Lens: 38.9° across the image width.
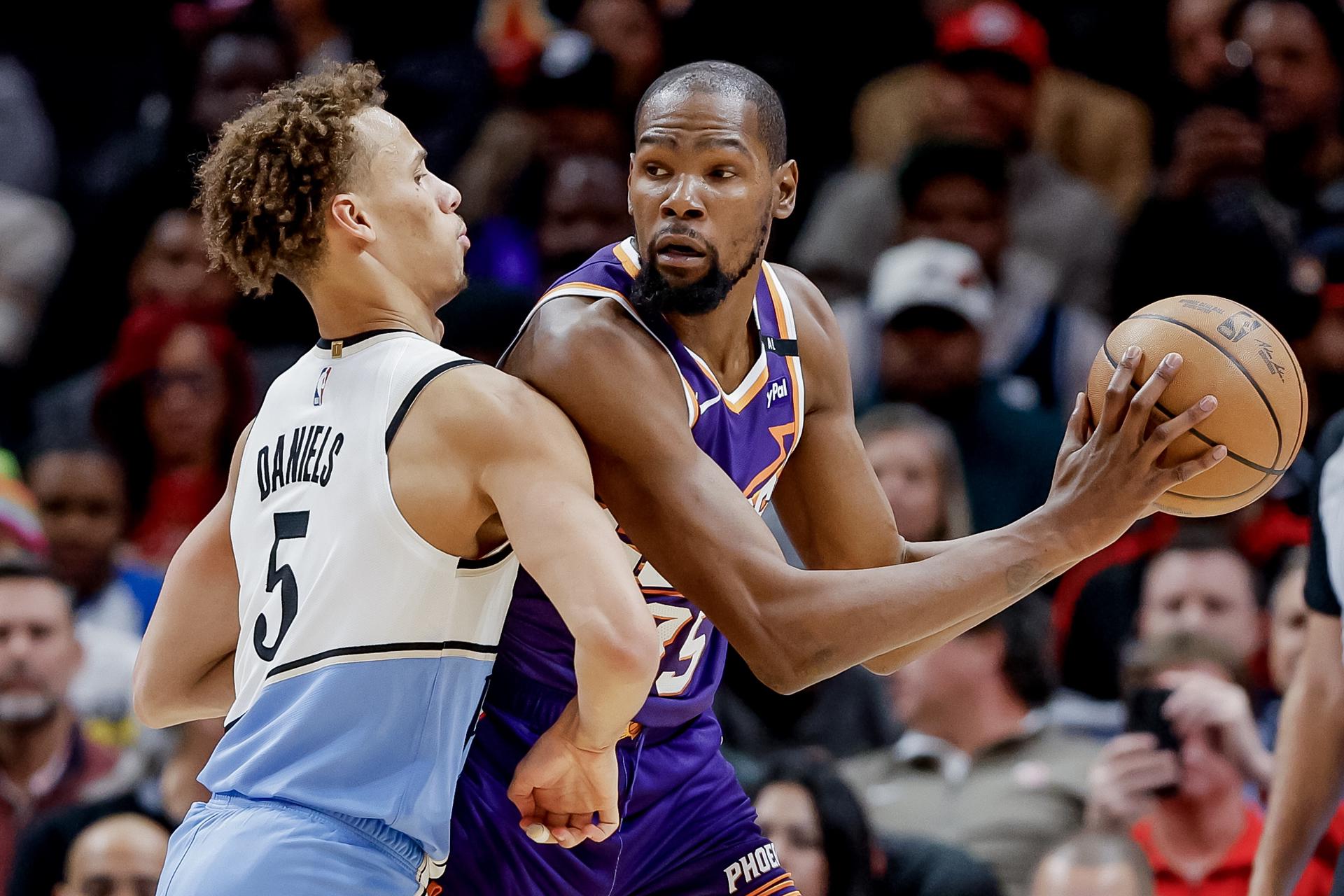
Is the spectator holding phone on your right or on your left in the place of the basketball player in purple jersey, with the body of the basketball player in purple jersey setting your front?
on your left

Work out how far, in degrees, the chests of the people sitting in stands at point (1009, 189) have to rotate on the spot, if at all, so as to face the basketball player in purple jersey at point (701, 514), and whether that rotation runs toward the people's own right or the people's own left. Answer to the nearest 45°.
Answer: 0° — they already face them

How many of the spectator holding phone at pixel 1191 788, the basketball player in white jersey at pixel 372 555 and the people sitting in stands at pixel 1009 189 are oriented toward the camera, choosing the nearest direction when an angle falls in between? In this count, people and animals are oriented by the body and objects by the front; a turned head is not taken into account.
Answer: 2

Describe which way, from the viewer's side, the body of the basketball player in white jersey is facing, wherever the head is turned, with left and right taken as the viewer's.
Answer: facing away from the viewer and to the right of the viewer

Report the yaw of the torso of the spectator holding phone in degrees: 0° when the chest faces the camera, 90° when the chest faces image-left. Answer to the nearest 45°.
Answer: approximately 0°

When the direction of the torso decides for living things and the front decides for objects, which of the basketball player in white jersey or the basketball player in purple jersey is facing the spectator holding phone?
the basketball player in white jersey

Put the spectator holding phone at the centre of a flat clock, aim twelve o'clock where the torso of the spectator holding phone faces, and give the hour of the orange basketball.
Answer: The orange basketball is roughly at 12 o'clock from the spectator holding phone.

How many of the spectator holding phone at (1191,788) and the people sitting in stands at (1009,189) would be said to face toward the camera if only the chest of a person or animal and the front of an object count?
2
